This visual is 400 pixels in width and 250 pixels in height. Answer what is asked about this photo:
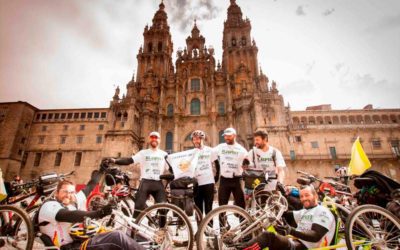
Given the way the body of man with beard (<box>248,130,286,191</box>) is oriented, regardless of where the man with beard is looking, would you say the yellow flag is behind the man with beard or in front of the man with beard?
behind

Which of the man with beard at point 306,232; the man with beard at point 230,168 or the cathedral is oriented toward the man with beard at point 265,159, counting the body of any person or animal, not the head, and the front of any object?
the cathedral

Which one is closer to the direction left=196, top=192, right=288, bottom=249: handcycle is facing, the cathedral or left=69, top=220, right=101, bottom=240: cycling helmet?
the cycling helmet

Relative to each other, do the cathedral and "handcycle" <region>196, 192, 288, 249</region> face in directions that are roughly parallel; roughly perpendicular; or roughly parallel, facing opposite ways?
roughly perpendicular

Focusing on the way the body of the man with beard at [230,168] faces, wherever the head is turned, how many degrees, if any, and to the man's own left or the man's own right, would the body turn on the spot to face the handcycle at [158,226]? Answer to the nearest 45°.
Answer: approximately 45° to the man's own right

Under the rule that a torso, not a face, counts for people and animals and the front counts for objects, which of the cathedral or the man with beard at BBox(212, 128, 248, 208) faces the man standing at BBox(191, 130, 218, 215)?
the cathedral

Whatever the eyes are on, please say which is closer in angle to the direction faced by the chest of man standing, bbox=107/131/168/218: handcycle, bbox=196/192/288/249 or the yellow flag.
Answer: the handcycle

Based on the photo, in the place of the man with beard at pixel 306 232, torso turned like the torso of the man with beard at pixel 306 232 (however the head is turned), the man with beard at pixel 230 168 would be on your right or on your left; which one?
on your right

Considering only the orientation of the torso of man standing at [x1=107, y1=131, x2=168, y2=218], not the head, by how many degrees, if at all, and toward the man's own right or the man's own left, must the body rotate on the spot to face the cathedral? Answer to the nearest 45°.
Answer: approximately 180°

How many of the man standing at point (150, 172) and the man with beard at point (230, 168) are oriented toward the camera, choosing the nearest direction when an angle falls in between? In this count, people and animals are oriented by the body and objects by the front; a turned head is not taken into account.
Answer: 2

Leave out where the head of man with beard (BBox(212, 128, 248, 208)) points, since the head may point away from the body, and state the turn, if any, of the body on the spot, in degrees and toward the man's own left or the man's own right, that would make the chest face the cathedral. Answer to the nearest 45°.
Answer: approximately 180°

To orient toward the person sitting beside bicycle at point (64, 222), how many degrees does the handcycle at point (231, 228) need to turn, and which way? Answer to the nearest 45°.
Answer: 0° — it already faces them

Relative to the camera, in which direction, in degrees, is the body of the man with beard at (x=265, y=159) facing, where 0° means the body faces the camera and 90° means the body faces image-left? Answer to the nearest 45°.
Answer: approximately 45°

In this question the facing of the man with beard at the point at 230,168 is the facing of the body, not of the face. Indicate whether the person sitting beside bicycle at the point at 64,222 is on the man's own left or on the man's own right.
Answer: on the man's own right
